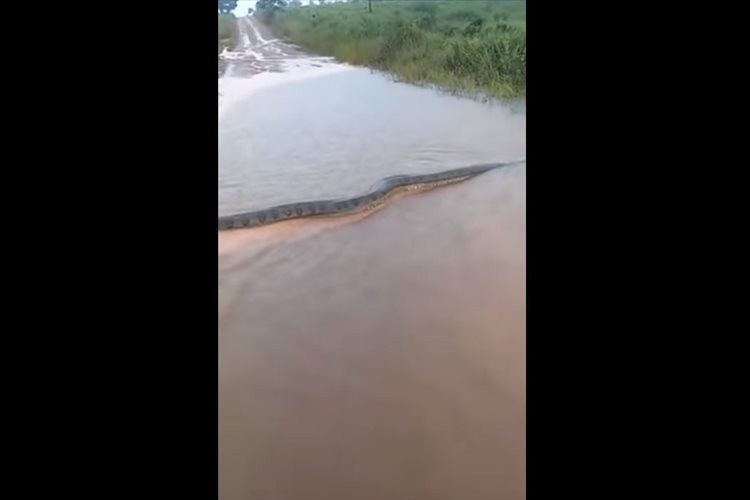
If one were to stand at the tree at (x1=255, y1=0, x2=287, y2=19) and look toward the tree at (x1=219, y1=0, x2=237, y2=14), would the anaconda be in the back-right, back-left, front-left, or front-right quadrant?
back-left

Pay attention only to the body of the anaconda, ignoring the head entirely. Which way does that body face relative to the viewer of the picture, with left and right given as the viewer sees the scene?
facing to the left of the viewer
